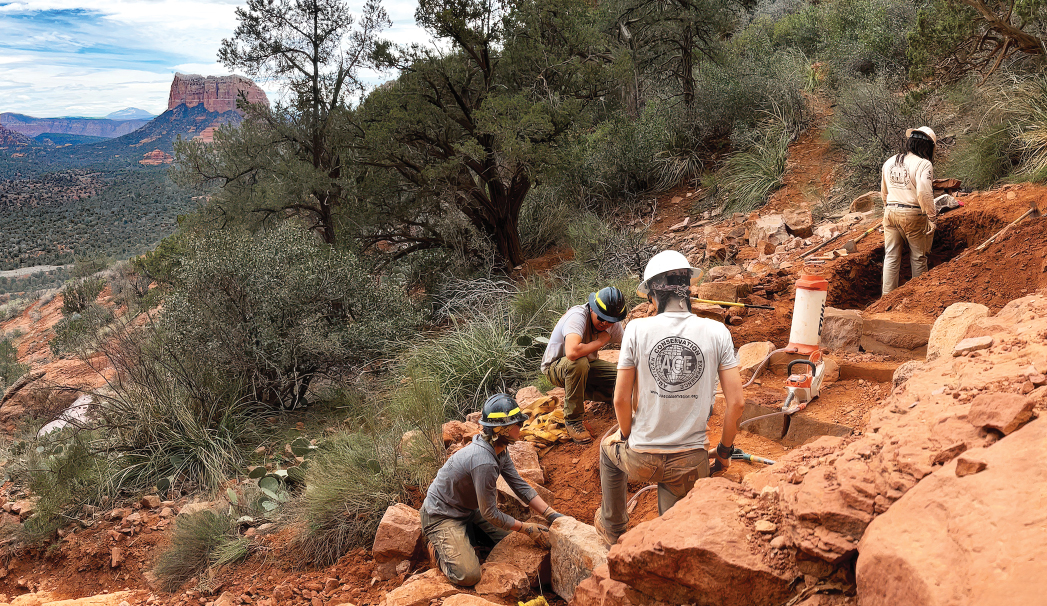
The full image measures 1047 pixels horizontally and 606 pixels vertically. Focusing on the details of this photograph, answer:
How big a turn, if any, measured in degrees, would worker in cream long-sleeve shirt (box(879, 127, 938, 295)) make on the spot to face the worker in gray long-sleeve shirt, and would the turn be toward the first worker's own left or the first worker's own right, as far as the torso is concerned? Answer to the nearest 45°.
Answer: approximately 180°

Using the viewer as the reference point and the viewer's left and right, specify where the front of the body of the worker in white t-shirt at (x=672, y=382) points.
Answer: facing away from the viewer

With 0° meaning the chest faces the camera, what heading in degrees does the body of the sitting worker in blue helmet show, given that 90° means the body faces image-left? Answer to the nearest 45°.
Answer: approximately 315°

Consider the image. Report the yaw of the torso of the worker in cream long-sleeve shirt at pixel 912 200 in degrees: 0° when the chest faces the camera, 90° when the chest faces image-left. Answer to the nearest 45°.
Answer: approximately 225°

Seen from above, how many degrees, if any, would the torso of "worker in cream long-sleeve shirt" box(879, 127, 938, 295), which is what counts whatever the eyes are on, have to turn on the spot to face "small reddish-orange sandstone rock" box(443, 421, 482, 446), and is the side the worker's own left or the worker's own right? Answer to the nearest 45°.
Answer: approximately 180°

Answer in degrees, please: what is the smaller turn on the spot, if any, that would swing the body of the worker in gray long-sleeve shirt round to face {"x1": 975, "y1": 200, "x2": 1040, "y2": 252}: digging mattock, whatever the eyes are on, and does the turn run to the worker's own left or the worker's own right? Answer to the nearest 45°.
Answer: approximately 45° to the worker's own left

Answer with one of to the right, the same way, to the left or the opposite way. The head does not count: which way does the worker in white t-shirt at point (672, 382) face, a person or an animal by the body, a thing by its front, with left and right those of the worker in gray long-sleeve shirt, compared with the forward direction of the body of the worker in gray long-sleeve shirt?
to the left

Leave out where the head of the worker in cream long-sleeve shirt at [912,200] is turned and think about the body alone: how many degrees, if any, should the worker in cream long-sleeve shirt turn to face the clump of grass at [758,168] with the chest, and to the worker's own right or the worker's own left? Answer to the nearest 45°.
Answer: approximately 45° to the worker's own left

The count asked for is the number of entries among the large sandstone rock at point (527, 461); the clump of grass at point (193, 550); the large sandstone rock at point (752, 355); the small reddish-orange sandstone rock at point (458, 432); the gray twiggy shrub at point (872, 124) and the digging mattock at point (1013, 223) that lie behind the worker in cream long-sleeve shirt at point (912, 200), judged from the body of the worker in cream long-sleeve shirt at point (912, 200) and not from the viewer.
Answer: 4

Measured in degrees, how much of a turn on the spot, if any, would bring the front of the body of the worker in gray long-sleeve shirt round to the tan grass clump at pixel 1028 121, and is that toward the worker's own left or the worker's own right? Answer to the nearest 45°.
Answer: approximately 45° to the worker's own left

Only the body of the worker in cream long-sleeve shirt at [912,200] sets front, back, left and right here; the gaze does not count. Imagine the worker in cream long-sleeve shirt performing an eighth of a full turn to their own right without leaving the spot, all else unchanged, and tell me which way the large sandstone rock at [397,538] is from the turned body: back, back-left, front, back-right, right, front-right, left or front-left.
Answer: back-right

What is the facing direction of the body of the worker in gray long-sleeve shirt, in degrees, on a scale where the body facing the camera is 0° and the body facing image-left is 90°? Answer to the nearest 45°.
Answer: approximately 270°

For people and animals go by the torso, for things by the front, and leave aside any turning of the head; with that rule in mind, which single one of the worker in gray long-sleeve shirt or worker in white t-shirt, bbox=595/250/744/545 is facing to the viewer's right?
the worker in gray long-sleeve shirt

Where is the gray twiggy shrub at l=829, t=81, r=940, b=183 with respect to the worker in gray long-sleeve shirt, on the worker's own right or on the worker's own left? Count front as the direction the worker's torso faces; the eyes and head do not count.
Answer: on the worker's own left
